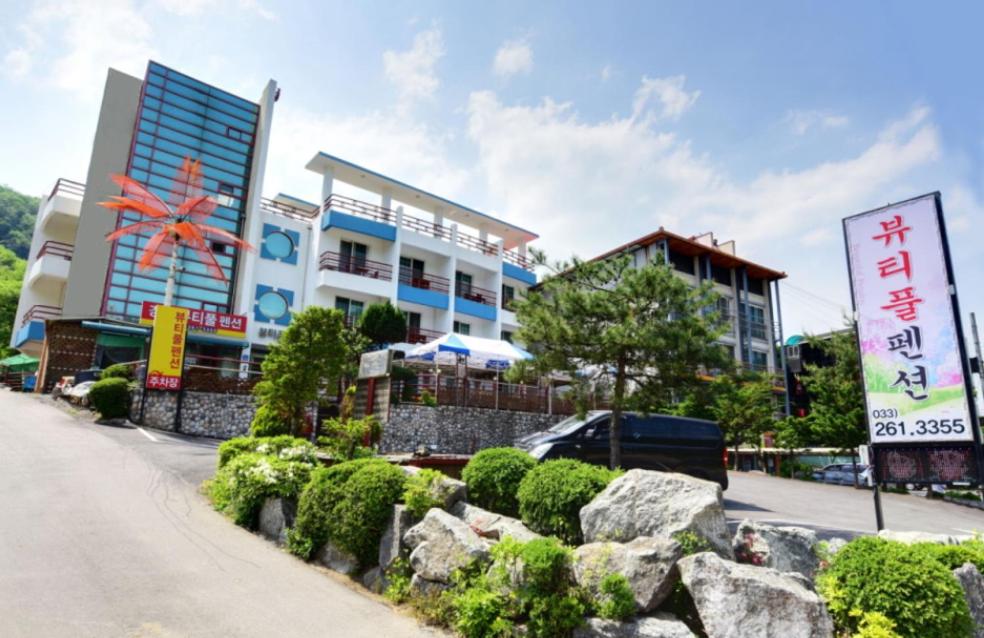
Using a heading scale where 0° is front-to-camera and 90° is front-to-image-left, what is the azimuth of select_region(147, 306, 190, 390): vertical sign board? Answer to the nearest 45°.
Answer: approximately 0°

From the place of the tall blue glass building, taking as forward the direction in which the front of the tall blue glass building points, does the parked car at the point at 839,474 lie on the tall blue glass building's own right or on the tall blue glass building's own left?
on the tall blue glass building's own left

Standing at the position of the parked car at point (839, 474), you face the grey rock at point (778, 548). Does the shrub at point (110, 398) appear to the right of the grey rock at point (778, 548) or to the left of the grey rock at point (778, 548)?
right

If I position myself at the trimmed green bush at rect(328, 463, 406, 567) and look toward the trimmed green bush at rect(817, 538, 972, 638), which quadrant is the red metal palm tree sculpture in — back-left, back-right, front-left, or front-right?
back-left

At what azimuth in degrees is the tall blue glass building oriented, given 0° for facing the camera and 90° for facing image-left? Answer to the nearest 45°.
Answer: approximately 0°

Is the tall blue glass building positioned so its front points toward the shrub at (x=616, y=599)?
yes

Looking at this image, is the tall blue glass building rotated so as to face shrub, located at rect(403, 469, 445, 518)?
yes

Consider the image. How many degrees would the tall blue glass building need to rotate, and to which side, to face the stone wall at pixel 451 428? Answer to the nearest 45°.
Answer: approximately 45° to its left

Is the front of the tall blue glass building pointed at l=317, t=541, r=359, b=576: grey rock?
yes

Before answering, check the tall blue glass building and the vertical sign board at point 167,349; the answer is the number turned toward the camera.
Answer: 2

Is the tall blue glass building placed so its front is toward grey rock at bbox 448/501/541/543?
yes

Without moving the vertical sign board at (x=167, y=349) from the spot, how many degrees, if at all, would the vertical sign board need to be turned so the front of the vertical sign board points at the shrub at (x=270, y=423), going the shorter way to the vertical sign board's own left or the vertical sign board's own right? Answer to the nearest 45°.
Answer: approximately 45° to the vertical sign board's own left
